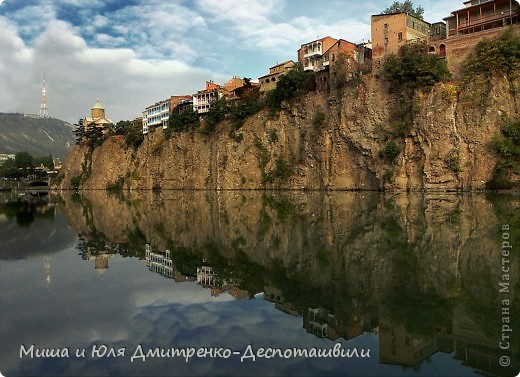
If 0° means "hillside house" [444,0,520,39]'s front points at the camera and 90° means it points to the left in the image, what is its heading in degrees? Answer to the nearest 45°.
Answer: approximately 45°

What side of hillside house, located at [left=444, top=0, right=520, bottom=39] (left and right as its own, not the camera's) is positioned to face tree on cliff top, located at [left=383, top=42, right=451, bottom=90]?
front
